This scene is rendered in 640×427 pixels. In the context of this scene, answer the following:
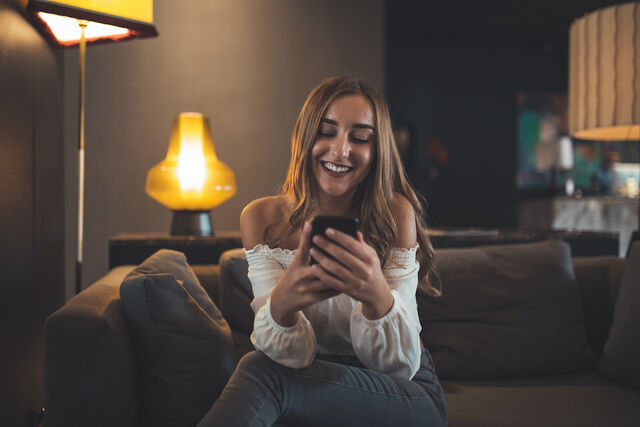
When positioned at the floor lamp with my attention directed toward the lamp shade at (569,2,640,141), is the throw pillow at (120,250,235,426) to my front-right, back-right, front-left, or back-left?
front-right

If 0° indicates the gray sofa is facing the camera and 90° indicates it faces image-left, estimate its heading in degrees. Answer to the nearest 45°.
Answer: approximately 0°

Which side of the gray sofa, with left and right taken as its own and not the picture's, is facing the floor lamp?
right

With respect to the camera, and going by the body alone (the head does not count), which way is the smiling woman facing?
toward the camera

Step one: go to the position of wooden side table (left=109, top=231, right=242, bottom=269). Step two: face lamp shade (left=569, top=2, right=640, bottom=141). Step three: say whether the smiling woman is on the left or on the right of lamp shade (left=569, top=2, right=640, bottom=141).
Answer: right

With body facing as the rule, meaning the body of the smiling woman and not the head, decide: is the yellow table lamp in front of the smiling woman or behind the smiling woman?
behind

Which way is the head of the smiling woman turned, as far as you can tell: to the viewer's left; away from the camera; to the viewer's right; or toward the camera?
toward the camera
